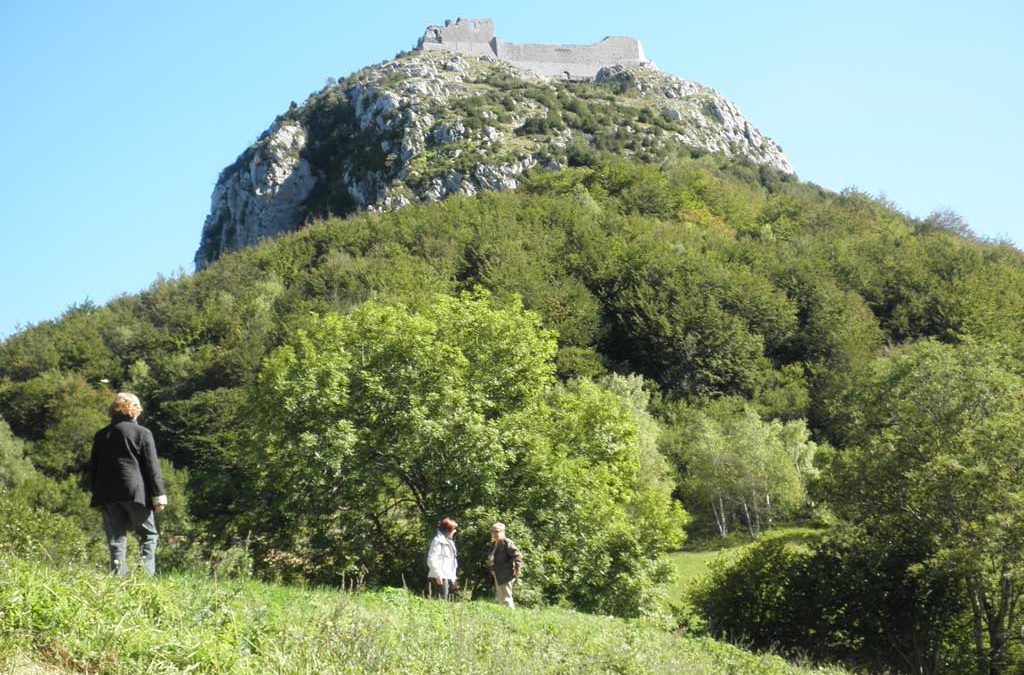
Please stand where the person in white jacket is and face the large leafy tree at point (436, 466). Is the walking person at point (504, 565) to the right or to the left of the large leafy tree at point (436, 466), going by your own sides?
right

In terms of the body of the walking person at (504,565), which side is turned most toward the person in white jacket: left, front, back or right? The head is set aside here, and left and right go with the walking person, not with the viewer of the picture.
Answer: front

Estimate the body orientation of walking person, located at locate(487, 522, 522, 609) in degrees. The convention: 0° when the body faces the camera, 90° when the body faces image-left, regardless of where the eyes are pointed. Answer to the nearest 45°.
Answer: approximately 45°

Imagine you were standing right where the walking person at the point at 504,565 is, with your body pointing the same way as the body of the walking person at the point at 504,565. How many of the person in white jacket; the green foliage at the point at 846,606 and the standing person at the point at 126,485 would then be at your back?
1

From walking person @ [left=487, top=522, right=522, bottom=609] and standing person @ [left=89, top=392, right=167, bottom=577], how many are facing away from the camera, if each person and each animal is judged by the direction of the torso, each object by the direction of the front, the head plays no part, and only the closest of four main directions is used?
1

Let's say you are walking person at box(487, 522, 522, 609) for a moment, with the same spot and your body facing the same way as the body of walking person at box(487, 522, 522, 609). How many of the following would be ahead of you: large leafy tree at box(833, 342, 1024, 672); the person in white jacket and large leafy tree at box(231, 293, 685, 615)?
1

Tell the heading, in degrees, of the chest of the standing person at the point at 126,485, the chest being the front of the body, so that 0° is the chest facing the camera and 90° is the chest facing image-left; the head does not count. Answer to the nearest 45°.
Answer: approximately 180°

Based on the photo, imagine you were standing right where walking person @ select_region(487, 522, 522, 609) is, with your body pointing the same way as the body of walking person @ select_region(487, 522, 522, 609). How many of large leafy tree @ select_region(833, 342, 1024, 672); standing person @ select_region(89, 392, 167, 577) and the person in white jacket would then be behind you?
1

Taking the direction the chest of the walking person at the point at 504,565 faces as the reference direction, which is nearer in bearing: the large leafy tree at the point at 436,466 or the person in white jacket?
the person in white jacket

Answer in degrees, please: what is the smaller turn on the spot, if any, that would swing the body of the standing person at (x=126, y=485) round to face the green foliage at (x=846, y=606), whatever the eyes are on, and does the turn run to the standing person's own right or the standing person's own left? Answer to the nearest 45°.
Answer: approximately 45° to the standing person's own right

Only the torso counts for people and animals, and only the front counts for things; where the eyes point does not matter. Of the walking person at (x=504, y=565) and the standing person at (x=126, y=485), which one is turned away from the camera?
the standing person at (x=126, y=485)

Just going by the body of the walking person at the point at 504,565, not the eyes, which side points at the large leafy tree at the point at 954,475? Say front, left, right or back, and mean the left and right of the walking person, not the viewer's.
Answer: back
